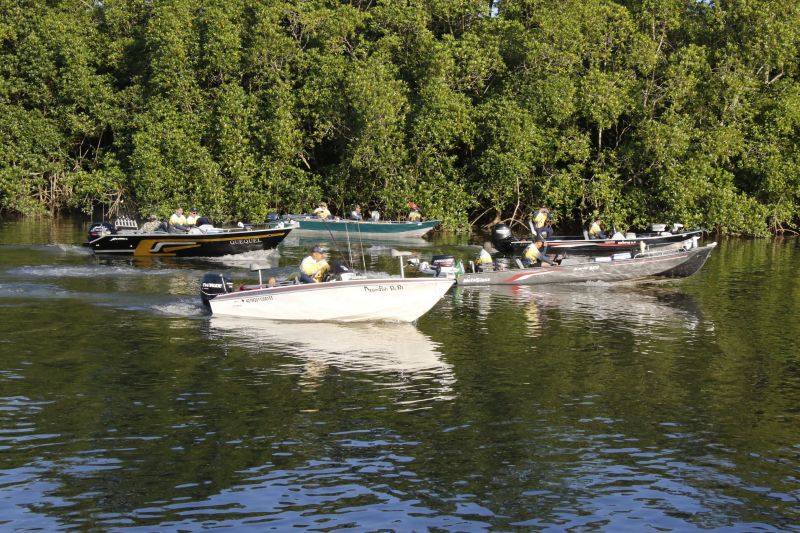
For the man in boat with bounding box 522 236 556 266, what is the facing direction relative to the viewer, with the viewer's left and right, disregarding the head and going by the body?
facing to the right of the viewer

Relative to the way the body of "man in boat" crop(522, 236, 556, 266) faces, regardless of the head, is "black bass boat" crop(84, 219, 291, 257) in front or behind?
behind

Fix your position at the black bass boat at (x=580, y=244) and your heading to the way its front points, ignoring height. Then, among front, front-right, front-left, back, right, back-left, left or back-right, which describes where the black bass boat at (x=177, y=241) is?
back

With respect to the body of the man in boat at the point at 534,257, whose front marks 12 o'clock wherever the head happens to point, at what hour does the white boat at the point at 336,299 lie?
The white boat is roughly at 4 o'clock from the man in boat.

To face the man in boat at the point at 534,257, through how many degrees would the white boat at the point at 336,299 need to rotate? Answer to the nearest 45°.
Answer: approximately 45° to its left

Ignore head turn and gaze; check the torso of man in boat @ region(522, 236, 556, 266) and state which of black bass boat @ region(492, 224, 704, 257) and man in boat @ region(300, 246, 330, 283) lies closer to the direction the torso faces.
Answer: the black bass boat

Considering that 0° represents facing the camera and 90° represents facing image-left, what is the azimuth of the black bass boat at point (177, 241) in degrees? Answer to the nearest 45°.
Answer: approximately 270°

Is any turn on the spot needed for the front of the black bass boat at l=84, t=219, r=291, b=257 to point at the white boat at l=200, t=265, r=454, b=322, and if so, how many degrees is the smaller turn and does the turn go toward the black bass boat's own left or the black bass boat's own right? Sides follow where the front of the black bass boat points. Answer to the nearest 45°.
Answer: approximately 90° to the black bass boat's own right

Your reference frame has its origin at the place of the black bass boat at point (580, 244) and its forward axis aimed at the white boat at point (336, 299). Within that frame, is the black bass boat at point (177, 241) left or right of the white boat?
right

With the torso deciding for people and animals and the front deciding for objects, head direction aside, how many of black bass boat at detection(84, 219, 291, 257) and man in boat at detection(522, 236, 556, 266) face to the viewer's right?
2

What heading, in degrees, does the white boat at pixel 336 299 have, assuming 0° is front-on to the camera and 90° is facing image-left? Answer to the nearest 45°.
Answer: approximately 270°

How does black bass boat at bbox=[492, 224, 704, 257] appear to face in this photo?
to the viewer's right

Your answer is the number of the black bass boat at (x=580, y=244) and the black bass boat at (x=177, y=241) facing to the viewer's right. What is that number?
2
